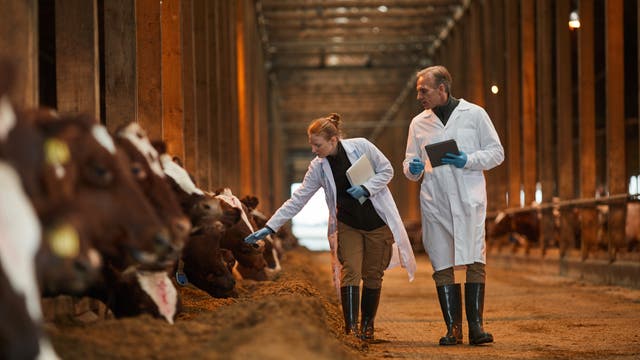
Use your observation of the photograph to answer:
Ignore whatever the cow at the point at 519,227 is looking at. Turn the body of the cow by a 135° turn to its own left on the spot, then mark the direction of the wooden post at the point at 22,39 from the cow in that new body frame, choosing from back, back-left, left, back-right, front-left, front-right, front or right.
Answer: front-right

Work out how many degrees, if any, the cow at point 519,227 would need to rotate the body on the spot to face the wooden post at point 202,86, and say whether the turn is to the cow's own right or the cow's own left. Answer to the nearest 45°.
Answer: approximately 45° to the cow's own left

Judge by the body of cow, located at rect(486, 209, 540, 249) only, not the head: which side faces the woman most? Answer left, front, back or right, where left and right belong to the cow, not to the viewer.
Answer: left

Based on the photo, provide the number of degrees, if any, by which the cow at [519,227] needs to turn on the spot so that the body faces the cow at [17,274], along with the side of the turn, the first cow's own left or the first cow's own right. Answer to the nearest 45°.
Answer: approximately 90° to the first cow's own left

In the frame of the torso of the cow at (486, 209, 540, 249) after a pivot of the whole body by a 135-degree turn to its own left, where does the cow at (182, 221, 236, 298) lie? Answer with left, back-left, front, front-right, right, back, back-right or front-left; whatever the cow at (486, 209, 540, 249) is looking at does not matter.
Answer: front-right

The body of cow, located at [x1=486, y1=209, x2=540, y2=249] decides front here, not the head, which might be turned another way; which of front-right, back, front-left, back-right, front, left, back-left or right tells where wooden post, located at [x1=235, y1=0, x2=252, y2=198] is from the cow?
front-left

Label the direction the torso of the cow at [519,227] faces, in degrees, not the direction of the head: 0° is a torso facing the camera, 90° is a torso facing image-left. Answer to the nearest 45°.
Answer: approximately 90°
